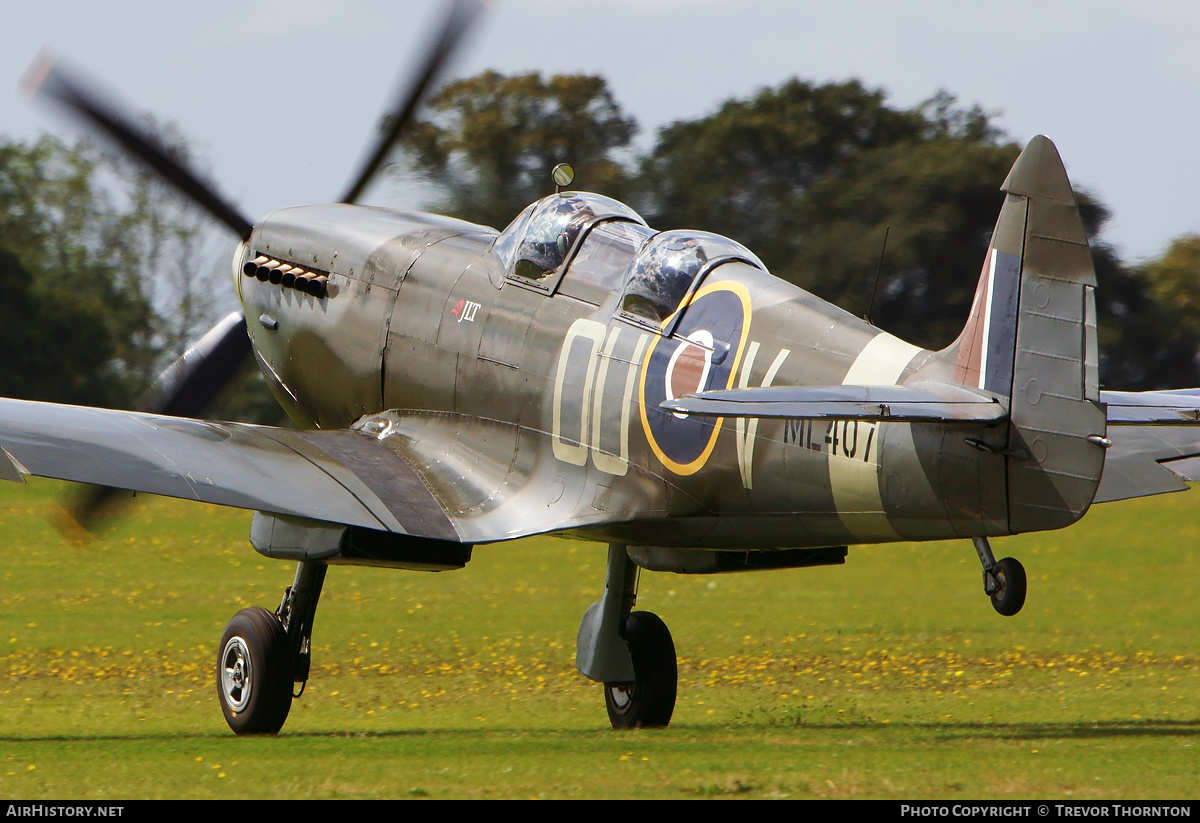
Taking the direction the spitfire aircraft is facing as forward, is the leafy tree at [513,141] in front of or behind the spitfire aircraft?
in front

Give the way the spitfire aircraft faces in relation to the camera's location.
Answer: facing away from the viewer and to the left of the viewer

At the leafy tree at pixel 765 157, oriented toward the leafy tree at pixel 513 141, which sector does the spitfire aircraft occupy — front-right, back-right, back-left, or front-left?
front-left
